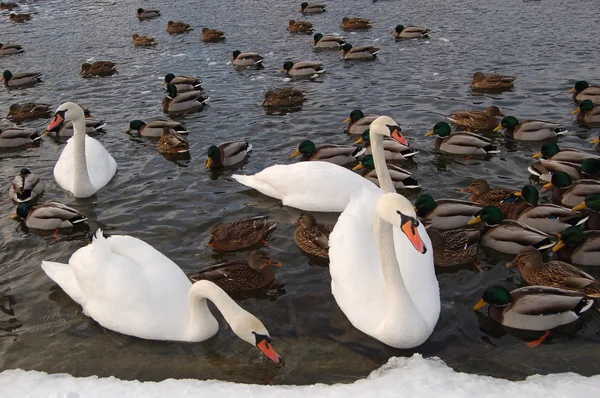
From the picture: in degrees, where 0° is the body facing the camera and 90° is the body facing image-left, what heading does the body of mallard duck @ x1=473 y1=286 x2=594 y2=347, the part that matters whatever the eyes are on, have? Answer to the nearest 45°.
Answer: approximately 90°

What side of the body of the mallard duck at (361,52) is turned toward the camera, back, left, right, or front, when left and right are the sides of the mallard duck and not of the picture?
left

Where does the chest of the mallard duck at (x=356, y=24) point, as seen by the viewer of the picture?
to the viewer's left

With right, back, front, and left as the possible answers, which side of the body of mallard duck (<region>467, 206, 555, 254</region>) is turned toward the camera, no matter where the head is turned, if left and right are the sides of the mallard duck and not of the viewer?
left

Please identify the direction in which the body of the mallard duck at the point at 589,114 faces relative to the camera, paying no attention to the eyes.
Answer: to the viewer's left

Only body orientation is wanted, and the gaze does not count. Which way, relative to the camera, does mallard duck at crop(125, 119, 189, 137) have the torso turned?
to the viewer's left

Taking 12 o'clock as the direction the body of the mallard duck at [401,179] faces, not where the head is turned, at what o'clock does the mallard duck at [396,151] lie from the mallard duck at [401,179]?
the mallard duck at [396,151] is roughly at 3 o'clock from the mallard duck at [401,179].

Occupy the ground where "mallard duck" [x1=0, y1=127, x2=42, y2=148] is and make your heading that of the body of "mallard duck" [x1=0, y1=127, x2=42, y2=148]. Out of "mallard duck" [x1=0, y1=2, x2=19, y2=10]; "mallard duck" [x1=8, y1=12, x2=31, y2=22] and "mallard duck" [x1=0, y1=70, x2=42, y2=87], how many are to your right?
3

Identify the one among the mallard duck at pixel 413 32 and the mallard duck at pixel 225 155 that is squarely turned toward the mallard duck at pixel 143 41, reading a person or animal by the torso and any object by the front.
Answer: the mallard duck at pixel 413 32

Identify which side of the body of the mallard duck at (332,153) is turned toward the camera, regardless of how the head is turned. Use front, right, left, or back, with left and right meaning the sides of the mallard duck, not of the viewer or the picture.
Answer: left

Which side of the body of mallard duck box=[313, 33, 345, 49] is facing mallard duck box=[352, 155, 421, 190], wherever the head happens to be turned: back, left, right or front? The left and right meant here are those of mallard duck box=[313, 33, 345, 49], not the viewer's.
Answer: left

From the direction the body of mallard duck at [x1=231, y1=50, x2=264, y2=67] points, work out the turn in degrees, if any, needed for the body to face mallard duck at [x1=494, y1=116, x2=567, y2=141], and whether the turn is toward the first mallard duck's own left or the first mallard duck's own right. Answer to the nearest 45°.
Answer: approximately 135° to the first mallard duck's own left

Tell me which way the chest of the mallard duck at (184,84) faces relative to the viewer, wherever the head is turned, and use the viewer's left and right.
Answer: facing to the left of the viewer
